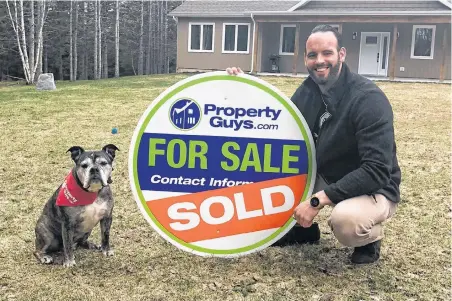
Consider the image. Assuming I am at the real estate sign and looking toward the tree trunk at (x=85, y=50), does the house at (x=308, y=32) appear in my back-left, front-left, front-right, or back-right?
front-right

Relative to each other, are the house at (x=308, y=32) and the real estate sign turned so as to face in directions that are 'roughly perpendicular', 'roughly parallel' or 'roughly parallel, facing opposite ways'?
roughly parallel

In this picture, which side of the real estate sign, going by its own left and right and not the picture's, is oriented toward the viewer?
front

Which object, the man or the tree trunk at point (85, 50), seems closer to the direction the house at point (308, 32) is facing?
the man

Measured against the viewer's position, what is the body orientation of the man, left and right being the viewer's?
facing the viewer and to the left of the viewer

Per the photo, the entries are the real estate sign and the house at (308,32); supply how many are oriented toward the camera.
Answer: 2

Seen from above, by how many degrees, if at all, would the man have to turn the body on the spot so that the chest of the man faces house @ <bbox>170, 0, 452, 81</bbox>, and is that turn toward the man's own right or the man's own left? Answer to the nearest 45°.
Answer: approximately 135° to the man's own right

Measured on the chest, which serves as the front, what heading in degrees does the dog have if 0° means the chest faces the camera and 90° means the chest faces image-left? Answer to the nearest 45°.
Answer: approximately 315°

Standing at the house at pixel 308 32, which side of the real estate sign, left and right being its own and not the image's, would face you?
back

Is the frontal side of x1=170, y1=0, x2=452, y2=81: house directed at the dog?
yes

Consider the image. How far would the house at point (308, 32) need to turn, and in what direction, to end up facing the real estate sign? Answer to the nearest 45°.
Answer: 0° — it already faces it

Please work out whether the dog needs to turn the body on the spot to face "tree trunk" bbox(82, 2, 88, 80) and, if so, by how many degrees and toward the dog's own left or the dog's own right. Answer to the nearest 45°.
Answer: approximately 135° to the dog's own left

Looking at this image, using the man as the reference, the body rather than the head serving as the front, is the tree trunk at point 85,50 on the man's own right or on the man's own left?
on the man's own right

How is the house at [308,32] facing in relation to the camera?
toward the camera
